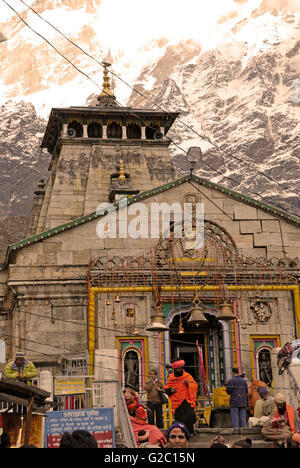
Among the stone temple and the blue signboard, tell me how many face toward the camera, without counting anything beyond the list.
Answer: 2

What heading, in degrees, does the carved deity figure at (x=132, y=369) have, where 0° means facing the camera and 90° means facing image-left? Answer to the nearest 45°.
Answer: approximately 0°

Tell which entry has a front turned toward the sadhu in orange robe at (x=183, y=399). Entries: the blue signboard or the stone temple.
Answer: the stone temple

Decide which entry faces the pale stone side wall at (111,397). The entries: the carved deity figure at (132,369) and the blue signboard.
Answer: the carved deity figure

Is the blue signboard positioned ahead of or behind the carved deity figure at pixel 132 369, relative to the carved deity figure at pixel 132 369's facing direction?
ahead

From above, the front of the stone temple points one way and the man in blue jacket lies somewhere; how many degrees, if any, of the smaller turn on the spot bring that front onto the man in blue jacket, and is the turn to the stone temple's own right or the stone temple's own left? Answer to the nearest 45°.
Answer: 0° — it already faces them

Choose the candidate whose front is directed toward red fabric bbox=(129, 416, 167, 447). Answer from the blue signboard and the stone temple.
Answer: the stone temple

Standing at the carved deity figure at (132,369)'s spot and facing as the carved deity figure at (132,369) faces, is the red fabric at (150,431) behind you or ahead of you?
ahead

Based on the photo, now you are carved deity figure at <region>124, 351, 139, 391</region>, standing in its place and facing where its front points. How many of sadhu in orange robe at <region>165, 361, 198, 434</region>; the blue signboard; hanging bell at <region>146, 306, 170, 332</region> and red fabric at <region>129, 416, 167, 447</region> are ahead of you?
4

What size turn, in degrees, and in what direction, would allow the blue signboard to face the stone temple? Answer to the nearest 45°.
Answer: approximately 180°
